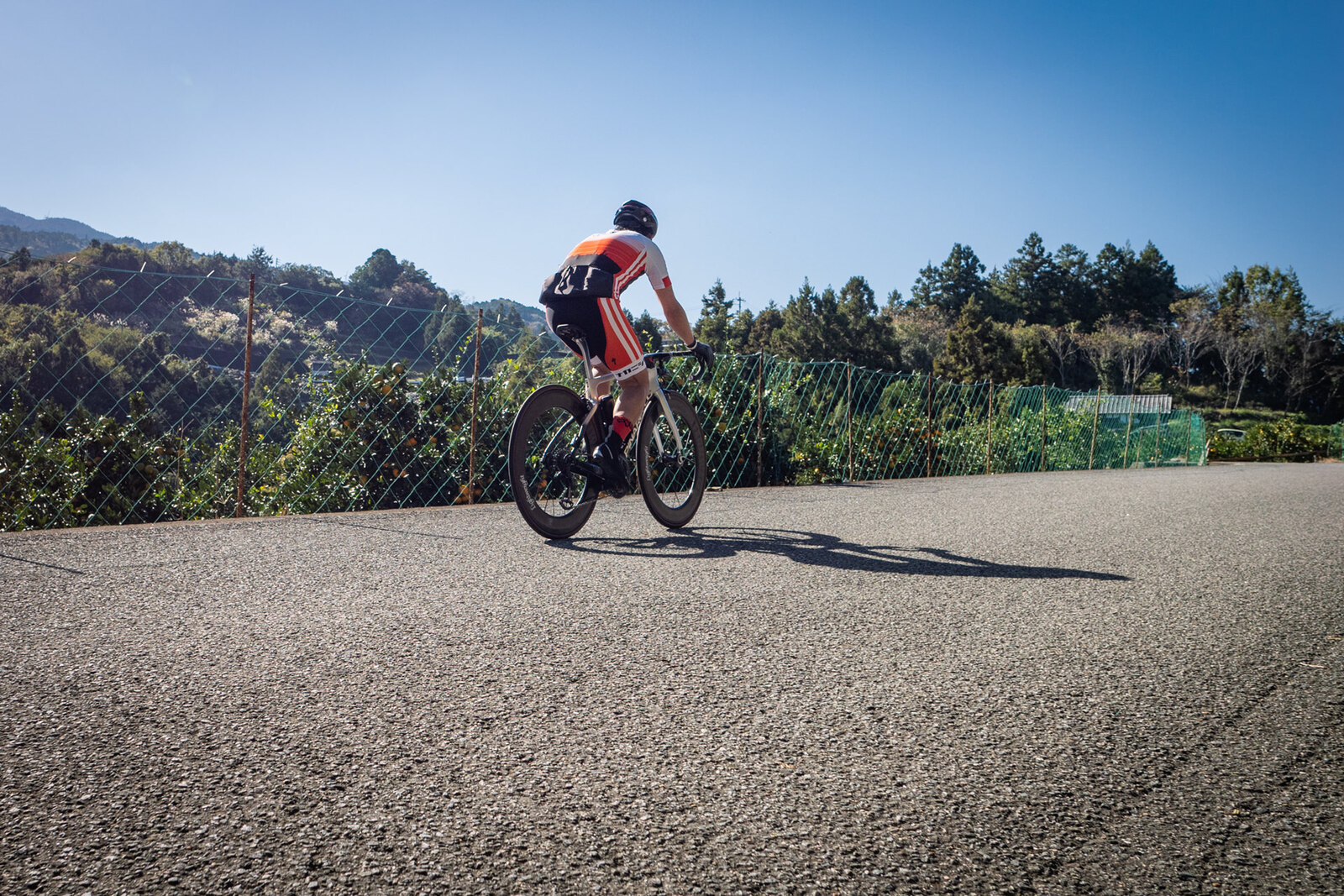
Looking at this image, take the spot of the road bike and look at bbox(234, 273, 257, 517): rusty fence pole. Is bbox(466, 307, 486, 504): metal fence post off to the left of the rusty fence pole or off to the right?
right

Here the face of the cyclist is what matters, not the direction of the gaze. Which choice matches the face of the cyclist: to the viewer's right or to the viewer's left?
to the viewer's right

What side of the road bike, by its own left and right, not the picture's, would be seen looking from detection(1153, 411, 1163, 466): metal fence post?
front

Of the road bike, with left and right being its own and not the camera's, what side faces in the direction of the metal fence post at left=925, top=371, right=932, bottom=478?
front

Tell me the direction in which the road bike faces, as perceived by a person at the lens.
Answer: facing away from the viewer and to the right of the viewer

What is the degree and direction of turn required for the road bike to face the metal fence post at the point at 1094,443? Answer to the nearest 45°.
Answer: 0° — it already faces it
